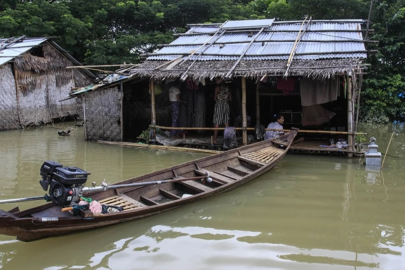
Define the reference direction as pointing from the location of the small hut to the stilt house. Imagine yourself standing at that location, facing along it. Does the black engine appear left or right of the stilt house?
right

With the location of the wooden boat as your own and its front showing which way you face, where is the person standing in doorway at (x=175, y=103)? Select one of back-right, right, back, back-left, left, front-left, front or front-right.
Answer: front-left

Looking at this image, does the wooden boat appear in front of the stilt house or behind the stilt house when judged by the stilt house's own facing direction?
in front

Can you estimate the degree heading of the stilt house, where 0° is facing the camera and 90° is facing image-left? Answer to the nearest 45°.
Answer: approximately 0°

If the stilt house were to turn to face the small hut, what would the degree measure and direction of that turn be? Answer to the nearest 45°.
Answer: approximately 135° to its right

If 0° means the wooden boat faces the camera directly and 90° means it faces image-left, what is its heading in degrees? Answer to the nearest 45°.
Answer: approximately 225°

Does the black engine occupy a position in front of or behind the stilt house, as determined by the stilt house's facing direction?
in front

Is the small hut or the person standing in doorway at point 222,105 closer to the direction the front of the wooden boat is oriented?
the person standing in doorway

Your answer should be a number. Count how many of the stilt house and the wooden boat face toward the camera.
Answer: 1

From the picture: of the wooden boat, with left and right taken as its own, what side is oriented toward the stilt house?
front
